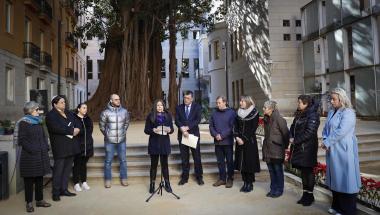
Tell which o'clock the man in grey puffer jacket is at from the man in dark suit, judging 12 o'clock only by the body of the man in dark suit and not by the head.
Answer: The man in grey puffer jacket is roughly at 3 o'clock from the man in dark suit.

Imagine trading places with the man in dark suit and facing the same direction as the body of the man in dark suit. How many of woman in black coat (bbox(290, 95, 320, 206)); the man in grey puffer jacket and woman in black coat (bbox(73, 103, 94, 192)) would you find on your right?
2

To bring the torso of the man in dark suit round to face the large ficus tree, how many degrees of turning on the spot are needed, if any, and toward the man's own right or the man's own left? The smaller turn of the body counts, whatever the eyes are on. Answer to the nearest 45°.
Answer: approximately 180°

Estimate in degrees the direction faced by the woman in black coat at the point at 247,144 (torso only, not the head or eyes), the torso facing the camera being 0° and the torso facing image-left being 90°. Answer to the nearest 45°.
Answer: approximately 45°

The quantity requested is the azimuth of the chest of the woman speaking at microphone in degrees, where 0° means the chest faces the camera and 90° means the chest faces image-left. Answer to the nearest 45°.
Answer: approximately 0°

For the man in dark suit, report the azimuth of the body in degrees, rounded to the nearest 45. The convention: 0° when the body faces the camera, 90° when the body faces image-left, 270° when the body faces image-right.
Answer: approximately 0°

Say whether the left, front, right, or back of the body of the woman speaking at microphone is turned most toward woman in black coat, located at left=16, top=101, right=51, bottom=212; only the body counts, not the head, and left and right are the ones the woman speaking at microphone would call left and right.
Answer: right

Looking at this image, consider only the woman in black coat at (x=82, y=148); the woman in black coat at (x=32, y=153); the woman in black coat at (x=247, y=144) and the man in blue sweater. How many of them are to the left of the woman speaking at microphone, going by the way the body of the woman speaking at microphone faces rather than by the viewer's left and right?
2

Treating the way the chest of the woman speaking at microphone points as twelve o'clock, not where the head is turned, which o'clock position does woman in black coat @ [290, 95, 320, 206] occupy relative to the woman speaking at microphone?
The woman in black coat is roughly at 10 o'clock from the woman speaking at microphone.

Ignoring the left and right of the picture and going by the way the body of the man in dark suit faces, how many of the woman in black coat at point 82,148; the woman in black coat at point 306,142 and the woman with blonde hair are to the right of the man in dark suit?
1

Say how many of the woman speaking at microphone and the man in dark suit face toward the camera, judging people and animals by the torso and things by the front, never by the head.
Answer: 2
